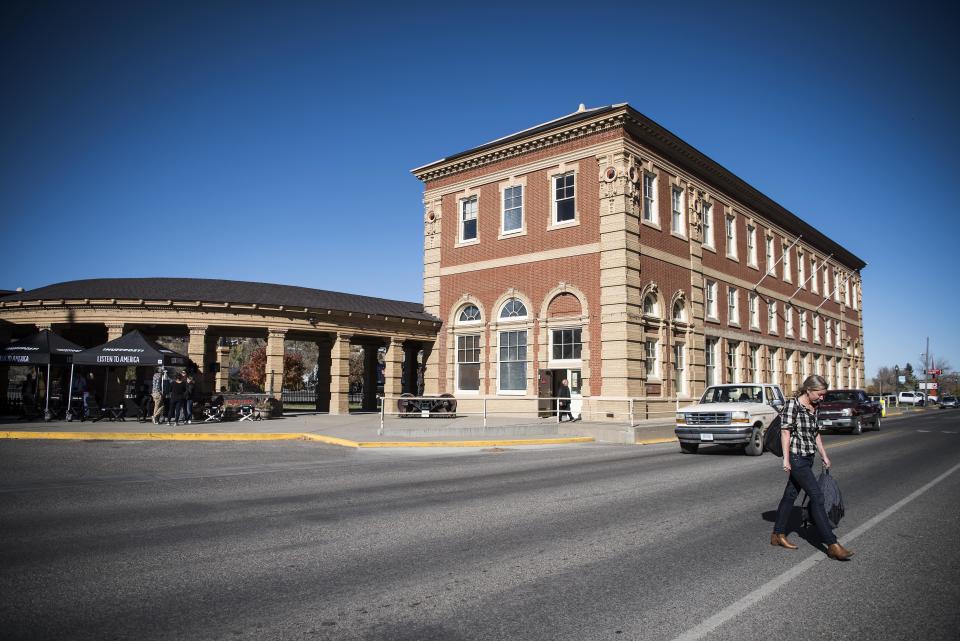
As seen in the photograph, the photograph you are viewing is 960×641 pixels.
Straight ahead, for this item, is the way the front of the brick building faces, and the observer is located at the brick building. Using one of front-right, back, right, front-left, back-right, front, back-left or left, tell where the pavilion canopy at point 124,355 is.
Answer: right

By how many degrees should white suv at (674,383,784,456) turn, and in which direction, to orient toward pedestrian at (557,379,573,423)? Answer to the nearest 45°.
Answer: approximately 90° to its right

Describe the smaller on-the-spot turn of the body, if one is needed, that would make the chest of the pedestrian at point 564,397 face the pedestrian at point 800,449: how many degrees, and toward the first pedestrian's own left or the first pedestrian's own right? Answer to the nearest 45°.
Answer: approximately 90° to the first pedestrian's own right

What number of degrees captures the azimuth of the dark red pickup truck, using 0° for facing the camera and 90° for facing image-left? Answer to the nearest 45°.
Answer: approximately 45°

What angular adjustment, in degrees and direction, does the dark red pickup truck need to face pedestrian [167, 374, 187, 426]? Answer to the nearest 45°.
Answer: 0° — it already faces them

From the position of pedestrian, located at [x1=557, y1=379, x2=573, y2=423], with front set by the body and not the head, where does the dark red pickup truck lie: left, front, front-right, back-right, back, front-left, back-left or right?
left

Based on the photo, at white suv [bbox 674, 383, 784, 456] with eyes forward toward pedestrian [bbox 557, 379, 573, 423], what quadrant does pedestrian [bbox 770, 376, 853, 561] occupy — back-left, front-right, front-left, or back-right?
back-left

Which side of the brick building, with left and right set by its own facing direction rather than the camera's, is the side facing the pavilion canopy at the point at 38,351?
right
